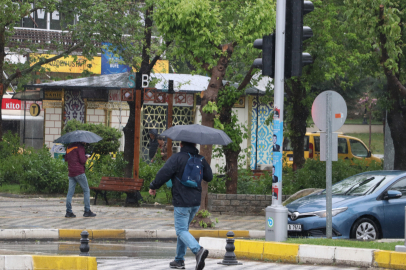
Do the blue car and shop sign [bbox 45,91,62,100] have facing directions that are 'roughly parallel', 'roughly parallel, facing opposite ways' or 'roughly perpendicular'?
roughly perpendicular

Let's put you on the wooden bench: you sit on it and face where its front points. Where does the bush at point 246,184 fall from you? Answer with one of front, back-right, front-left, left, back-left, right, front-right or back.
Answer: back-left

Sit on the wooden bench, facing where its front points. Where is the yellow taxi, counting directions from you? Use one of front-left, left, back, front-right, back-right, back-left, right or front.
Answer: back

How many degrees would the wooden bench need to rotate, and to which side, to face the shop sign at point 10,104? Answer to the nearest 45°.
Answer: approximately 135° to its right

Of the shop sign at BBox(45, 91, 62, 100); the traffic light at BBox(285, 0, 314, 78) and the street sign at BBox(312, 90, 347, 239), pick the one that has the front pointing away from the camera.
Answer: the street sign

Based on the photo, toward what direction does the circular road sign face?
away from the camera

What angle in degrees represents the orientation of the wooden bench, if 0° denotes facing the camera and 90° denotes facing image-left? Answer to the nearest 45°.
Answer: approximately 45°
